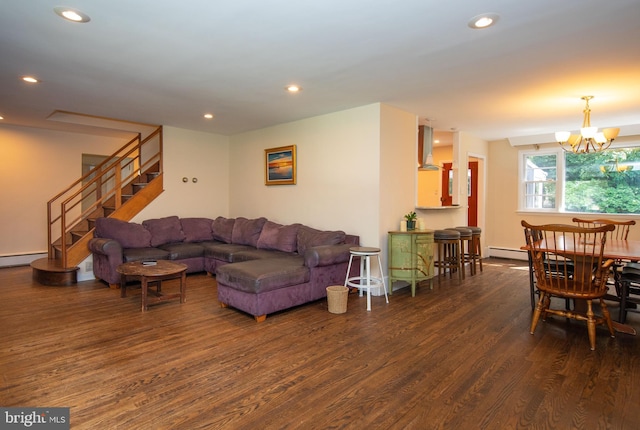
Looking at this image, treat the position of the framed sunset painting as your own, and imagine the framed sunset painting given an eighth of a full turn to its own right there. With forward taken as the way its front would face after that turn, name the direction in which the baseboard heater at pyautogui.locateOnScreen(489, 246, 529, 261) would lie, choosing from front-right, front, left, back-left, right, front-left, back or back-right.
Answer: back

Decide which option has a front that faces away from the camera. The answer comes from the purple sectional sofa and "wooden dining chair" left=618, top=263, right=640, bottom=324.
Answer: the wooden dining chair

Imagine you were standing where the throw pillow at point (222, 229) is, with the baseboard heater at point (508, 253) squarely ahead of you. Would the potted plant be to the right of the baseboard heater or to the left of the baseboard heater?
right

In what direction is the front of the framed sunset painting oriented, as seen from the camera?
facing the viewer and to the left of the viewer

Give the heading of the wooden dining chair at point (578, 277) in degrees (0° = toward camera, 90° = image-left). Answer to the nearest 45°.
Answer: approximately 225°

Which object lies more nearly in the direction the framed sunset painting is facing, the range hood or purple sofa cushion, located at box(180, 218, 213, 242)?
the purple sofa cushion

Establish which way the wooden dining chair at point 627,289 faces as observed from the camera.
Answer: facing away from the viewer

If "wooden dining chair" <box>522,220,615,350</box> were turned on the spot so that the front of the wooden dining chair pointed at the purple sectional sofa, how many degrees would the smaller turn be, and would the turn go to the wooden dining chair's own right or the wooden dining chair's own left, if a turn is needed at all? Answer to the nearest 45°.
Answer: approximately 135° to the wooden dining chair's own left

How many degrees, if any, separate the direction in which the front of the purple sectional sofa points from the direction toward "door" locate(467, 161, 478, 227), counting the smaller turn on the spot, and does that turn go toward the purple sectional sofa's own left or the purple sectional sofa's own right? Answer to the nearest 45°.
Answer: approximately 135° to the purple sectional sofa's own left

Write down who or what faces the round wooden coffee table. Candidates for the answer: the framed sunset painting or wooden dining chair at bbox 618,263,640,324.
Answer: the framed sunset painting

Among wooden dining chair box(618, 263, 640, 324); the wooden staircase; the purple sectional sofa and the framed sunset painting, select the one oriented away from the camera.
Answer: the wooden dining chair

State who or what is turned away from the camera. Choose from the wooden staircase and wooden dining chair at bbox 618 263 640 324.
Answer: the wooden dining chair

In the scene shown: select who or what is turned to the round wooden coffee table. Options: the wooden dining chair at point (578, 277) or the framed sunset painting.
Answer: the framed sunset painting

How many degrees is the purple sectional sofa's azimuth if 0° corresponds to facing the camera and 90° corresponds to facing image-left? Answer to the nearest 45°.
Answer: approximately 45°

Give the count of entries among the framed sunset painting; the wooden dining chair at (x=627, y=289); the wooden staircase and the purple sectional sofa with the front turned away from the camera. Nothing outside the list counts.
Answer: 1
